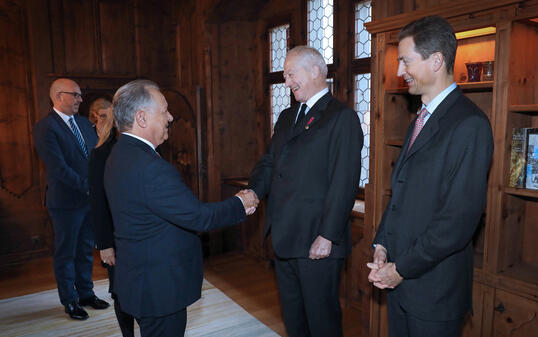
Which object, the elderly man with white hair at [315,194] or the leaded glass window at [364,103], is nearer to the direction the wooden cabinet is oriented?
the elderly man with white hair

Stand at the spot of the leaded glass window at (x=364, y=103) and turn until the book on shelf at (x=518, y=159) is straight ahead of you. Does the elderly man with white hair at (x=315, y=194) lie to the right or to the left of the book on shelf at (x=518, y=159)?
right

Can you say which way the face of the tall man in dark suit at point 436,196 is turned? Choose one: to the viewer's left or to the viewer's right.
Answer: to the viewer's left

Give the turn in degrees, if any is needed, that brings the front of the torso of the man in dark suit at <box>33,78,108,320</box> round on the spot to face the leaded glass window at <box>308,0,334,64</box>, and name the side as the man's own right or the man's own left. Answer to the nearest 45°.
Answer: approximately 45° to the man's own left

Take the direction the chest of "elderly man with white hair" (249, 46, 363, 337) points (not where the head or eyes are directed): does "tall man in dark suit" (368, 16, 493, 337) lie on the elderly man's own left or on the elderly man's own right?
on the elderly man's own left

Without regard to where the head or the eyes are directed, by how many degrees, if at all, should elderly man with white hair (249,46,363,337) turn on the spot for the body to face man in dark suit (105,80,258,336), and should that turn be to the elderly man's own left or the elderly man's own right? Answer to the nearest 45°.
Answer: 0° — they already face them

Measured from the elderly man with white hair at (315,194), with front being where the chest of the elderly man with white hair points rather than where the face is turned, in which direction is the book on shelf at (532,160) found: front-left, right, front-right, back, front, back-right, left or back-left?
back-left

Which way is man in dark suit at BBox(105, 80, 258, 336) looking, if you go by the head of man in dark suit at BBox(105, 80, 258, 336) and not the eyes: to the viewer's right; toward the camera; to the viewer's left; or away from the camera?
to the viewer's right

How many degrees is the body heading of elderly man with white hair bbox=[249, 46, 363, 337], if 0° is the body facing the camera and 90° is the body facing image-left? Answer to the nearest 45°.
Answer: approximately 45°
